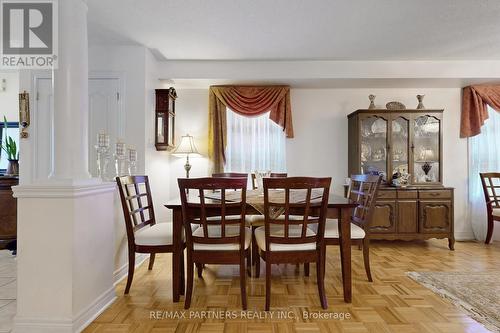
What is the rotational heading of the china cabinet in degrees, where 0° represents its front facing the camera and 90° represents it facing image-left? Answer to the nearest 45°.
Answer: approximately 0°

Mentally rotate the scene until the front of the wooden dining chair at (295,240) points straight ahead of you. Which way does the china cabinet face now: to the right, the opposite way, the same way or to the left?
the opposite way

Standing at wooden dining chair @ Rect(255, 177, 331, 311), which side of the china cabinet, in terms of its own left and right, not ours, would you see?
front

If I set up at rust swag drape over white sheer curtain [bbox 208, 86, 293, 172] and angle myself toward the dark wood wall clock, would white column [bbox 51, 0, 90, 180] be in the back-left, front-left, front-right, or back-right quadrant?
front-left

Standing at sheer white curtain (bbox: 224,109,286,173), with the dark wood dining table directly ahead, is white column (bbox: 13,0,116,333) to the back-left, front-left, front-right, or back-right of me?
front-right

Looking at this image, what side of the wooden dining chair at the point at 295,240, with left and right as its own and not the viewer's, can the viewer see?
back

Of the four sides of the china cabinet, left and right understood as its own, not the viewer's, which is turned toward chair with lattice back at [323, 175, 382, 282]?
front

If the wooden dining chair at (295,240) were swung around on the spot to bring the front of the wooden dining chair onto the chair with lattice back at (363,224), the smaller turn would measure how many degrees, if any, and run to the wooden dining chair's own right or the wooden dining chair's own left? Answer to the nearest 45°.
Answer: approximately 45° to the wooden dining chair's own right

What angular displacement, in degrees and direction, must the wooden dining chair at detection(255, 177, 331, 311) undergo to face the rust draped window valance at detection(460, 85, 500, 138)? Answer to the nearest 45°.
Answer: approximately 45° to its right

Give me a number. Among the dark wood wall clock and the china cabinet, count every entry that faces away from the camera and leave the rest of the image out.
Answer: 0
